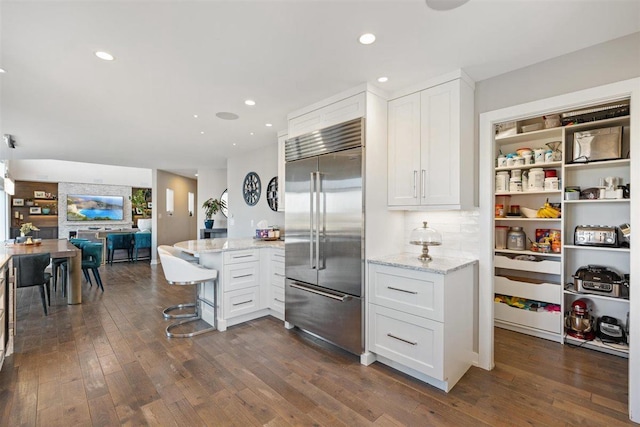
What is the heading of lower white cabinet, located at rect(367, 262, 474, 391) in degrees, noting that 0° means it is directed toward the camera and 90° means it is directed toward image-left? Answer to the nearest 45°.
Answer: approximately 45°

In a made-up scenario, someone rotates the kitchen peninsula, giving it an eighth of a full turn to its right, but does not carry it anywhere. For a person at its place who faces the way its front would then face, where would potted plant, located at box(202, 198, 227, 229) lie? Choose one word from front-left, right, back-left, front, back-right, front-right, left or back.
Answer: back

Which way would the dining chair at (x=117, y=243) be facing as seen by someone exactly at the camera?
facing away from the viewer

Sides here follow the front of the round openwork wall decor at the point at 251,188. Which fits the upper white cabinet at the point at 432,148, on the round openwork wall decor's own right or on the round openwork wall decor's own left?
on the round openwork wall decor's own left

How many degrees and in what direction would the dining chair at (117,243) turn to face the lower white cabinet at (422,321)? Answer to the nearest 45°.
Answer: approximately 180°

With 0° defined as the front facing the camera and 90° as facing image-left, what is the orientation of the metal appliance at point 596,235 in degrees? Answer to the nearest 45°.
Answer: approximately 0°

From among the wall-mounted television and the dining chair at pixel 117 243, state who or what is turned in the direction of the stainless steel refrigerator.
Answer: the wall-mounted television

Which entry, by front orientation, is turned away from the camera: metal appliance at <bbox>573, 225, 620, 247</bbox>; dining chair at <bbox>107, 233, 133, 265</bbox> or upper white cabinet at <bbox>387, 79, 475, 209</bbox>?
the dining chair
